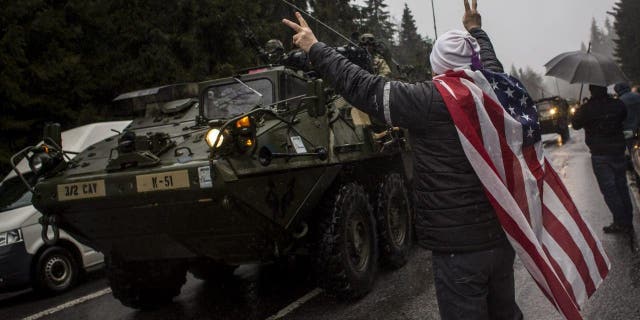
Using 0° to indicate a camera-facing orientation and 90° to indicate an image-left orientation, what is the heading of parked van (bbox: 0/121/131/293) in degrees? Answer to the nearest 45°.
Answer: approximately 45°

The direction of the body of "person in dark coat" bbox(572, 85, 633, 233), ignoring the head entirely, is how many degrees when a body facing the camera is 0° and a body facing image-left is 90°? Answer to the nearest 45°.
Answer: approximately 135°

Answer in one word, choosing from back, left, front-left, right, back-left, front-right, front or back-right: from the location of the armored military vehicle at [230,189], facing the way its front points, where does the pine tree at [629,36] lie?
back

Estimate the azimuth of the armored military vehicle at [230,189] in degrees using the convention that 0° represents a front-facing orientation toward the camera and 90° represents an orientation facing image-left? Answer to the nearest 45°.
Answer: approximately 45°

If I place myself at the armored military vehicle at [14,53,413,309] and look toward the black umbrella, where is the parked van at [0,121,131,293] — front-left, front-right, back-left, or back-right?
back-left

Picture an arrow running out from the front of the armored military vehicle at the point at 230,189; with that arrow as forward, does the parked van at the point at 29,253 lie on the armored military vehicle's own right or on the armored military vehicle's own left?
on the armored military vehicle's own right

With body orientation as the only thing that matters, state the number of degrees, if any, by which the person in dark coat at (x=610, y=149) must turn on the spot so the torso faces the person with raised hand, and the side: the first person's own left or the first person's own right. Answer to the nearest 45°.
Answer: approximately 135° to the first person's own left

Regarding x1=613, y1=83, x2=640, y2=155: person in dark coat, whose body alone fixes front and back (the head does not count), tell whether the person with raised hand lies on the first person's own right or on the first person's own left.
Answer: on the first person's own left
